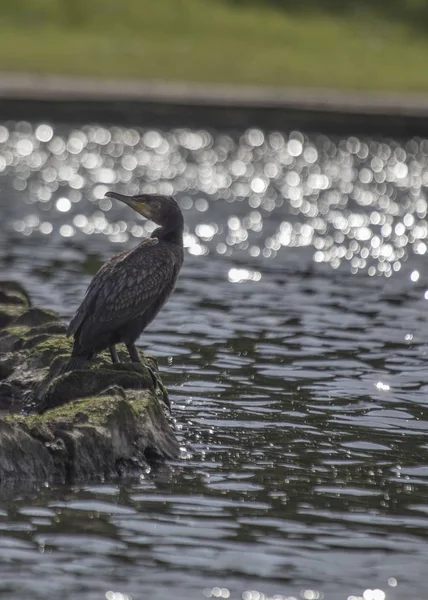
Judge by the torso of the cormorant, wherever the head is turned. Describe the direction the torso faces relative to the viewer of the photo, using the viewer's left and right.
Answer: facing to the right of the viewer
